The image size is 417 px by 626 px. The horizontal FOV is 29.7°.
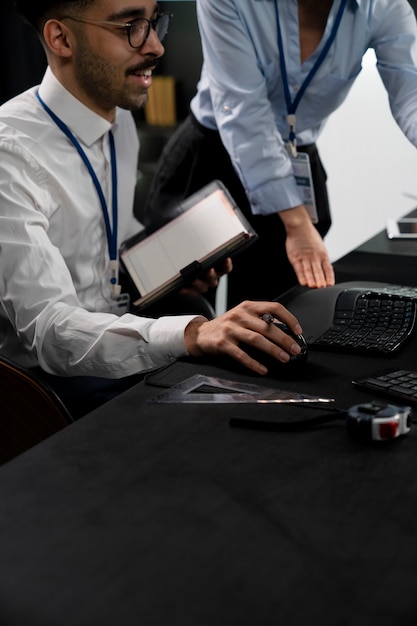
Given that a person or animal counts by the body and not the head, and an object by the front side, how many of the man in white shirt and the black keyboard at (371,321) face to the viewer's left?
1

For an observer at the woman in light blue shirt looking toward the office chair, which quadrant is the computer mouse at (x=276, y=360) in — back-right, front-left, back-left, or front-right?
front-left

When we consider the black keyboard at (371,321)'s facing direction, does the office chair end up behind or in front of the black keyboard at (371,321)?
in front

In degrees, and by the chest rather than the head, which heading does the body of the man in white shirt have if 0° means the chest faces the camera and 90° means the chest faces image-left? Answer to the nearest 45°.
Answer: approximately 315°

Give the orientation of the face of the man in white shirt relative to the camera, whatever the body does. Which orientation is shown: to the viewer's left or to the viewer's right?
to the viewer's right

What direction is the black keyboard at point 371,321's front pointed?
to the viewer's left
